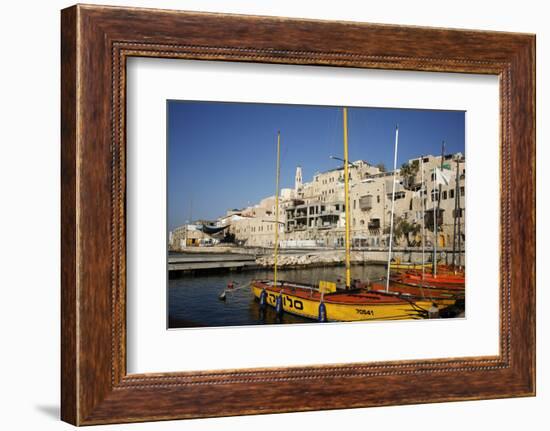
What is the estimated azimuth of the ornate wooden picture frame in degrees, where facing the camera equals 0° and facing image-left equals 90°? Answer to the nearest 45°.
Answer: approximately 315°
